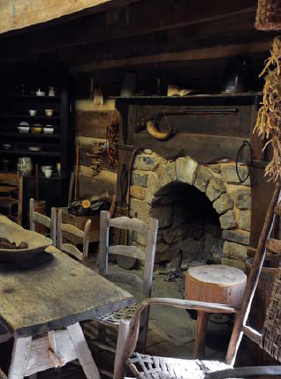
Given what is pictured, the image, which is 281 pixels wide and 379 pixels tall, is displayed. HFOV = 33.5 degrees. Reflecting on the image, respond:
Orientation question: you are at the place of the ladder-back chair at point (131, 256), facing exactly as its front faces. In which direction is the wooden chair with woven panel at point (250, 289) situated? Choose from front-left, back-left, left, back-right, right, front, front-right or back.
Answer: left

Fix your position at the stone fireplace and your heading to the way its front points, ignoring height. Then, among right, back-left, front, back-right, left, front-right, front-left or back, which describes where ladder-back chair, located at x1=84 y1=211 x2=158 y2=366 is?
front

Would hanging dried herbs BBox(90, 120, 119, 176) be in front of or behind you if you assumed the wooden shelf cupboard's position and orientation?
in front

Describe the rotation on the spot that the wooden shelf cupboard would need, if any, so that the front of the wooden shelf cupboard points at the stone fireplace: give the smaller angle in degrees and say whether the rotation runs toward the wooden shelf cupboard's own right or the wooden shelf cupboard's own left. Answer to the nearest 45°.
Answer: approximately 45° to the wooden shelf cupboard's own left

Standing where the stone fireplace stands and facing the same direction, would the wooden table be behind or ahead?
ahead

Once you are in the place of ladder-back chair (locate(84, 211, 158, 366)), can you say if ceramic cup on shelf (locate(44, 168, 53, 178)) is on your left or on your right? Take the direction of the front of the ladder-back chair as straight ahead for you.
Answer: on your right

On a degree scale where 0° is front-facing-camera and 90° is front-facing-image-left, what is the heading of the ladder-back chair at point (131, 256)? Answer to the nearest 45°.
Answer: approximately 45°

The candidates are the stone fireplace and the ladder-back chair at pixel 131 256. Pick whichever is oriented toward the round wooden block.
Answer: the stone fireplace

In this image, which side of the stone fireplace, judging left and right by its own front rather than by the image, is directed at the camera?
front

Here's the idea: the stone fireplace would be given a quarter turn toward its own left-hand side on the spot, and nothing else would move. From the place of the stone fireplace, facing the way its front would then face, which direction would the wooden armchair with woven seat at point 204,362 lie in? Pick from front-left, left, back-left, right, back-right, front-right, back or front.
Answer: right

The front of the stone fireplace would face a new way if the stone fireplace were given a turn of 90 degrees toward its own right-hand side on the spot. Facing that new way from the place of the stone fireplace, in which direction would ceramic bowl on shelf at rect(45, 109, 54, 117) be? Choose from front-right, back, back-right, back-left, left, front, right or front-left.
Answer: front-right

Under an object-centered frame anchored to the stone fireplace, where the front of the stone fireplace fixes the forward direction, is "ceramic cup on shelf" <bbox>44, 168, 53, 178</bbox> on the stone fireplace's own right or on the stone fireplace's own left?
on the stone fireplace's own right

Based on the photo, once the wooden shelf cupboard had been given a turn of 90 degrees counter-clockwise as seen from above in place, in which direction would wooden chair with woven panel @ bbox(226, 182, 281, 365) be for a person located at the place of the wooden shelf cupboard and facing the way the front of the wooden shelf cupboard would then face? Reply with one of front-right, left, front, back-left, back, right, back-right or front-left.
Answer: right

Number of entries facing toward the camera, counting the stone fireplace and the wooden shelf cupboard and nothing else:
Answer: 2

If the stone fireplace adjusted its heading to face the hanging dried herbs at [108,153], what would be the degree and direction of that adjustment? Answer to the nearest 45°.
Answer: approximately 135° to its right

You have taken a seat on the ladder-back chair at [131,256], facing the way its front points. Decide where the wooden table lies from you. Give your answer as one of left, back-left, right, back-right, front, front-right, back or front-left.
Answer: front
